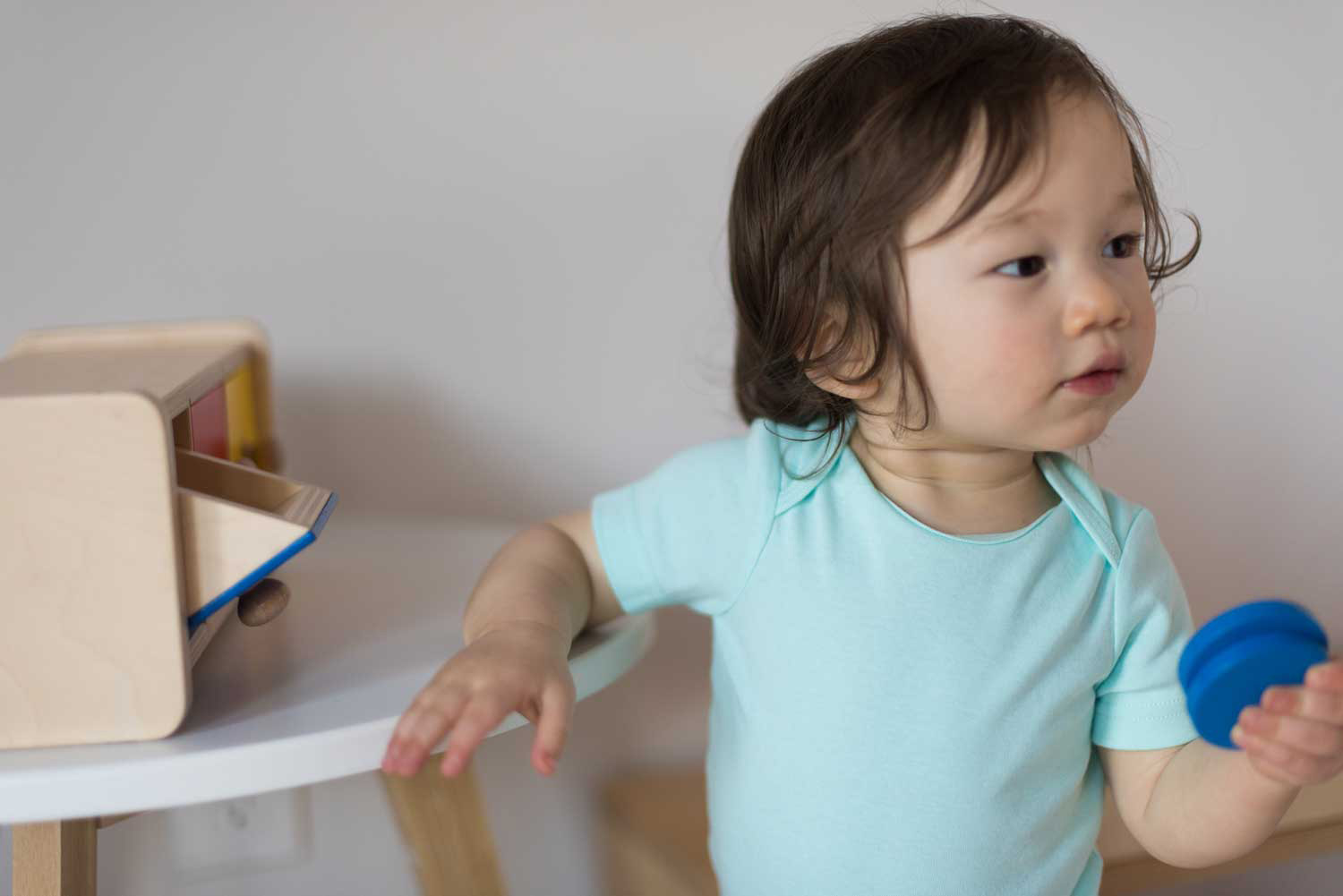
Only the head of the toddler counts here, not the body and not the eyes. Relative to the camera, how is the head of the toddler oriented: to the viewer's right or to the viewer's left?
to the viewer's right

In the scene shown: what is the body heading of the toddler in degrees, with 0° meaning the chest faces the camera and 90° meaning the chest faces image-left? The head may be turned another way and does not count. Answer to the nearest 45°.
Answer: approximately 315°
